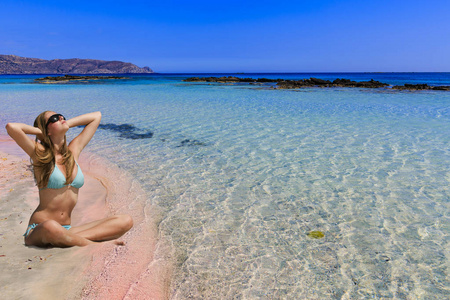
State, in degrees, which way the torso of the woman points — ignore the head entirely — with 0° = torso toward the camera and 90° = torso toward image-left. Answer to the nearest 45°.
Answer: approximately 315°

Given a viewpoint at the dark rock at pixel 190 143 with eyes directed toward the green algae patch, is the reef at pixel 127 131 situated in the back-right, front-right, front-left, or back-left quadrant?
back-right

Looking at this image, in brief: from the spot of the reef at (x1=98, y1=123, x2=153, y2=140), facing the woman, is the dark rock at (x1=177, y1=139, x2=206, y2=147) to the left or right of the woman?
left

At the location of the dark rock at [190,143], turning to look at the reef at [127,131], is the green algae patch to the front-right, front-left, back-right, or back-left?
back-left

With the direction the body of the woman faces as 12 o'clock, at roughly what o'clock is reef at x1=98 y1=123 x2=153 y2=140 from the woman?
The reef is roughly at 8 o'clock from the woman.

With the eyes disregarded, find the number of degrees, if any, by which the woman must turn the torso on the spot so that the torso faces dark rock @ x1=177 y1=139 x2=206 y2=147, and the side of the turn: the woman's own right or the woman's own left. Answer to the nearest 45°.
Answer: approximately 90° to the woman's own left

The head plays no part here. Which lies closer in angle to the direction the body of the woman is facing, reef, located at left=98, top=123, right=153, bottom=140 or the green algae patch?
the green algae patch

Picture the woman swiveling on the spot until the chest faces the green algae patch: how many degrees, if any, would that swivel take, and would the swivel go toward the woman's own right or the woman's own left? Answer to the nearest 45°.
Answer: approximately 45° to the woman's own left

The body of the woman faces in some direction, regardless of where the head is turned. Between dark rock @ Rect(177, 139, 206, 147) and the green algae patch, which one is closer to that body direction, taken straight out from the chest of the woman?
the green algae patch
